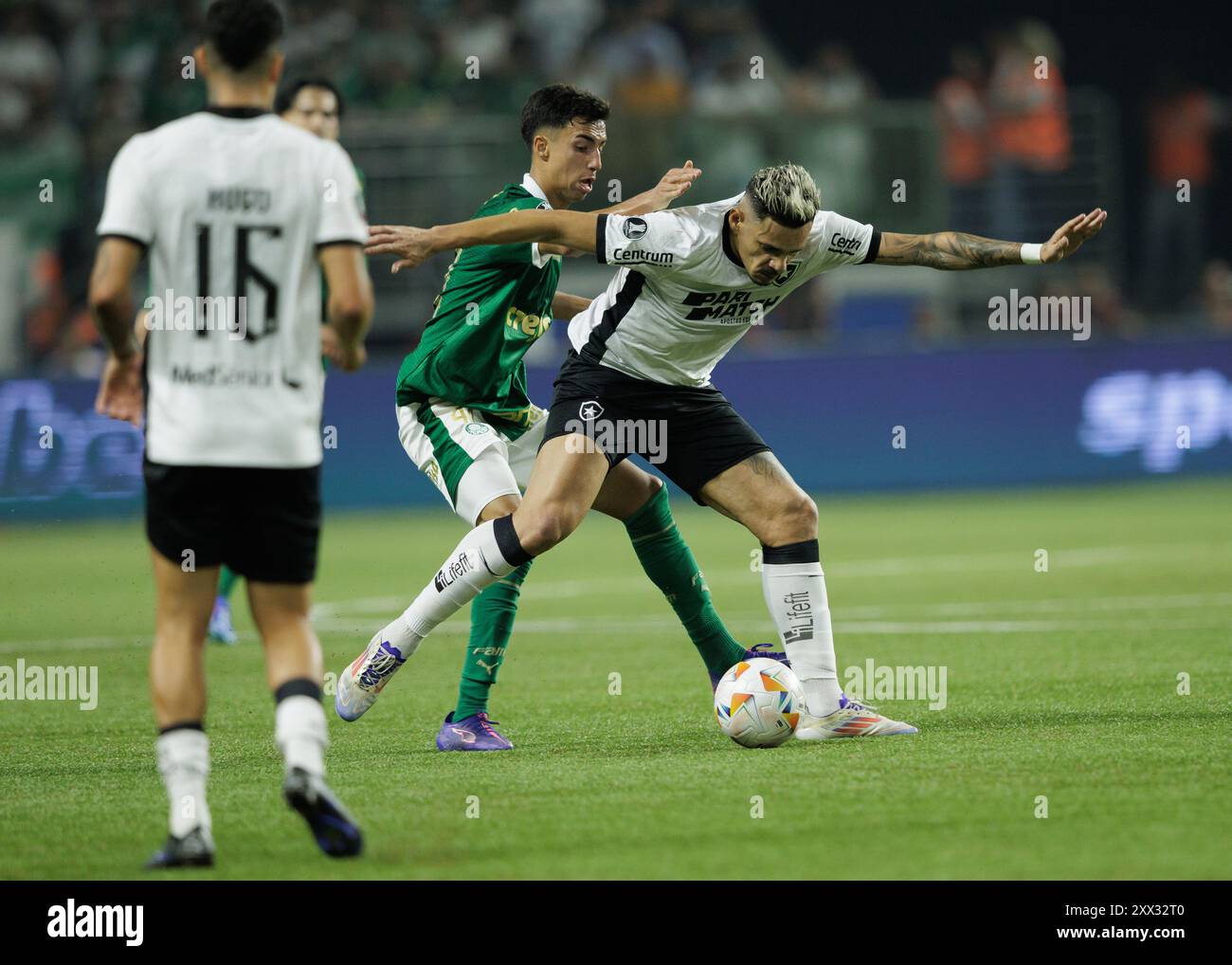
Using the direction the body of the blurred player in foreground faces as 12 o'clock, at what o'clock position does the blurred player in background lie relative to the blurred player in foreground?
The blurred player in background is roughly at 12 o'clock from the blurred player in foreground.

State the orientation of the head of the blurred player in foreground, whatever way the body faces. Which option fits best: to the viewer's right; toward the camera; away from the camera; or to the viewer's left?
away from the camera

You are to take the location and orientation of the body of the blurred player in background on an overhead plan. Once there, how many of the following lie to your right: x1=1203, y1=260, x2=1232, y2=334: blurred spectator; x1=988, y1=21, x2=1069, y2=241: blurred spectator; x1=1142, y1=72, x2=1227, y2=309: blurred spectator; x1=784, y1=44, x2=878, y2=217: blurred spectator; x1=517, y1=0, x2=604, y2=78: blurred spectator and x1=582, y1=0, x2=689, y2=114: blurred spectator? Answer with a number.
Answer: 0

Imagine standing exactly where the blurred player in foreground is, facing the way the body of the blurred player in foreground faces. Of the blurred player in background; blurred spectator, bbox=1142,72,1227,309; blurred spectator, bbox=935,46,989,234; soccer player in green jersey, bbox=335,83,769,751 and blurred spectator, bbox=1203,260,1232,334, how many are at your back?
0

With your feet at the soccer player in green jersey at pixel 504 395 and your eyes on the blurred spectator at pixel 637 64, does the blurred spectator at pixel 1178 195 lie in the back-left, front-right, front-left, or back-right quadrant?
front-right

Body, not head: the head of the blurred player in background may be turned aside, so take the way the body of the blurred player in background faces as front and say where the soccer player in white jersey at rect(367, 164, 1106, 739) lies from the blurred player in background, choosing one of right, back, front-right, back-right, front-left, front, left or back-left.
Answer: front

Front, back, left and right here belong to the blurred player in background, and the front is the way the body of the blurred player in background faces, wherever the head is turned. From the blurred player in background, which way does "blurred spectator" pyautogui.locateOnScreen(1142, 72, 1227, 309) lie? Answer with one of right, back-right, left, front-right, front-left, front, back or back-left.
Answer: left

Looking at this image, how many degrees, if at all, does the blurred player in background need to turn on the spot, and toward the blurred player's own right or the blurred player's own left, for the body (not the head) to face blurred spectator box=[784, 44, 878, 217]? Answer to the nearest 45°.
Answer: approximately 180°

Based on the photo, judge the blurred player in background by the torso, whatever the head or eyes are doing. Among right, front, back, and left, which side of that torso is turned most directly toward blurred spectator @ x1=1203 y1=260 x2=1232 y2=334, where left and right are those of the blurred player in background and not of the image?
back

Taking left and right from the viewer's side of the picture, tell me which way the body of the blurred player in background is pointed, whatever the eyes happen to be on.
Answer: facing the viewer and to the right of the viewer

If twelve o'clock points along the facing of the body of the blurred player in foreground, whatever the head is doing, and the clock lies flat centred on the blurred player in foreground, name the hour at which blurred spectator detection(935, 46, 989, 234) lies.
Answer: The blurred spectator is roughly at 1 o'clock from the blurred player in foreground.

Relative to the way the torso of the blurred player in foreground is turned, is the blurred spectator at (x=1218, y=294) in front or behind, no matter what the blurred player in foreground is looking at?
in front

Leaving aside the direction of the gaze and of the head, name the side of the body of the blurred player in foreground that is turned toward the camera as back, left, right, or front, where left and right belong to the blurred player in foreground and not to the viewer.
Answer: back

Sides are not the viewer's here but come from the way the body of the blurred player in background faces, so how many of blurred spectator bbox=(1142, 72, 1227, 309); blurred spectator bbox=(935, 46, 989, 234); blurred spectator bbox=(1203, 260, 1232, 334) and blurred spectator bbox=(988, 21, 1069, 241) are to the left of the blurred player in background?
4

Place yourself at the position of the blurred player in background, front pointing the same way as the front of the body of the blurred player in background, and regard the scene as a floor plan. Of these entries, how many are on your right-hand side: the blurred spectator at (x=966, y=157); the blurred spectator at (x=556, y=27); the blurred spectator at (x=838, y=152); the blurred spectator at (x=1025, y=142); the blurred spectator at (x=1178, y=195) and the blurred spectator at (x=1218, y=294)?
0

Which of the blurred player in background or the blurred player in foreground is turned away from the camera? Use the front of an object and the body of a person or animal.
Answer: the blurred player in foreground

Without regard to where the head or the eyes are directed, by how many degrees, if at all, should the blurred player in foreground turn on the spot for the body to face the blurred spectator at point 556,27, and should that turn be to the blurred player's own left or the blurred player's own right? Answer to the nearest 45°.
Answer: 0° — they already face them

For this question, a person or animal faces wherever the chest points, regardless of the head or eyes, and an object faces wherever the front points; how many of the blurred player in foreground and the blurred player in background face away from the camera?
1
